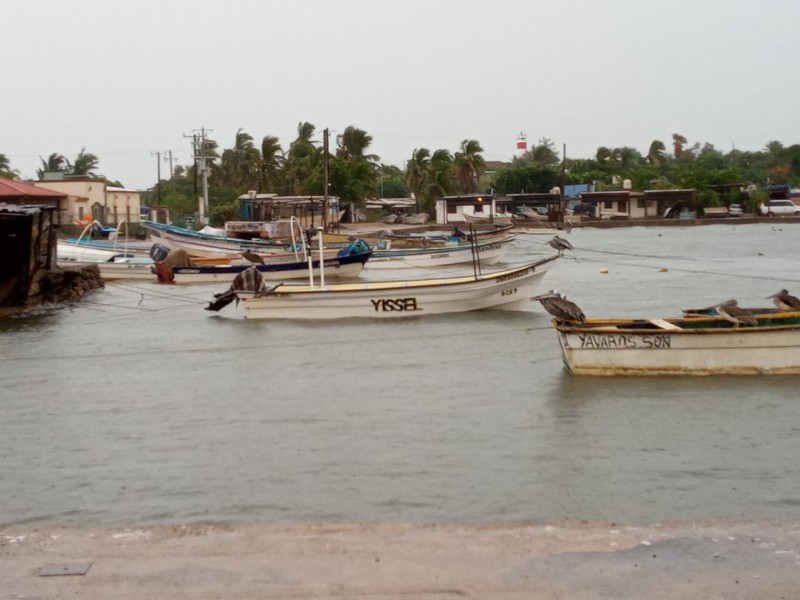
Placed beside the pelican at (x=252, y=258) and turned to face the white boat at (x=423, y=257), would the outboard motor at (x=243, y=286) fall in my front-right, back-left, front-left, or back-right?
back-right

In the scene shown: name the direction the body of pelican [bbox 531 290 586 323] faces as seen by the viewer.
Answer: to the viewer's left

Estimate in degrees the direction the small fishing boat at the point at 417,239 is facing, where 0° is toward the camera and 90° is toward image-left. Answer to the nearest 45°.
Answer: approximately 270°

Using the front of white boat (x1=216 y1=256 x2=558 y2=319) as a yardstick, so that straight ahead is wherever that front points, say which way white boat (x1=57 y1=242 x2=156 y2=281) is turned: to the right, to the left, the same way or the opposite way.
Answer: the opposite way

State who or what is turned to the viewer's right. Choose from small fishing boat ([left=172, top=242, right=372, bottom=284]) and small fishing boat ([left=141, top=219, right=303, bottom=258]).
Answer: small fishing boat ([left=172, top=242, right=372, bottom=284])

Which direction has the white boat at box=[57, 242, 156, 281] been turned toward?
to the viewer's left

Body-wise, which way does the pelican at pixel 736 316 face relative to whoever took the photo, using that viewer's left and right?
facing to the left of the viewer

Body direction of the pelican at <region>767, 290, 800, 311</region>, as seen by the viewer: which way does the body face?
to the viewer's left

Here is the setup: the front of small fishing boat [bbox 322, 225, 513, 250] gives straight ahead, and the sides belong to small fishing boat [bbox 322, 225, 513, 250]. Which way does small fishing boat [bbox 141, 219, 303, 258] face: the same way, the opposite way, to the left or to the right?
the opposite way

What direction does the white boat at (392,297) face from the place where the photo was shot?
facing to the right of the viewer

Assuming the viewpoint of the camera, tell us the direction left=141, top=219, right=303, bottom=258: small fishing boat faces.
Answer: facing to the left of the viewer
